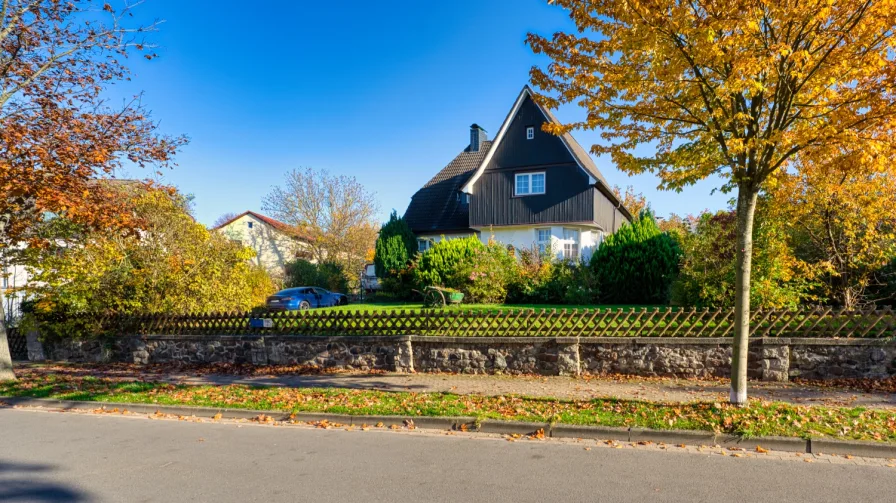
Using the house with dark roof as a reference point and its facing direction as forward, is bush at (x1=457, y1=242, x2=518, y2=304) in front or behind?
in front

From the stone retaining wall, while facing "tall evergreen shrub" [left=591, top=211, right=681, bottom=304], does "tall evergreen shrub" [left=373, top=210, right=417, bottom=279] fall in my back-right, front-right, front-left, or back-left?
front-left

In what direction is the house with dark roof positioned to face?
toward the camera

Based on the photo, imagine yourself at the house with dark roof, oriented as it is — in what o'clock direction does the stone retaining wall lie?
The stone retaining wall is roughly at 12 o'clock from the house with dark roof.

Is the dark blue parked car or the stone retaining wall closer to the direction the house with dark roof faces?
the stone retaining wall

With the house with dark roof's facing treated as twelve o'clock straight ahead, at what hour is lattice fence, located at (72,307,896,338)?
The lattice fence is roughly at 12 o'clock from the house with dark roof.

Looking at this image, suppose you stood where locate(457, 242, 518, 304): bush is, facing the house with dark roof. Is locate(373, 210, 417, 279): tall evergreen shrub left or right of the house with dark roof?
left

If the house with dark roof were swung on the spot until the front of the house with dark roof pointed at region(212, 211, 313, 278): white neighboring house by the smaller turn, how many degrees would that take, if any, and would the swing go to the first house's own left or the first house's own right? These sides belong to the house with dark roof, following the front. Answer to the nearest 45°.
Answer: approximately 135° to the first house's own right

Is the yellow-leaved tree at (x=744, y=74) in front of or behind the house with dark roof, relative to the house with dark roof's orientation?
in front
